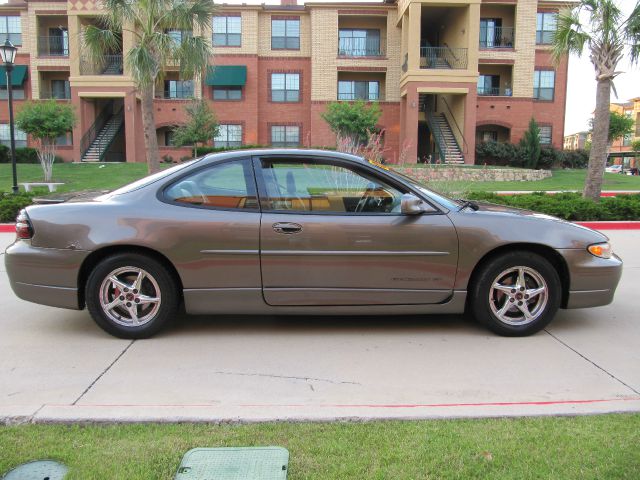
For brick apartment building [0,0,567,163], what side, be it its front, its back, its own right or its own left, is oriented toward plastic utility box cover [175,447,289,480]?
front

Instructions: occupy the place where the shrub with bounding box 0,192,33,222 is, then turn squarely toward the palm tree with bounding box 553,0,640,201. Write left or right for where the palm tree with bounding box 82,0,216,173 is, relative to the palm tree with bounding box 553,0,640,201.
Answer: left

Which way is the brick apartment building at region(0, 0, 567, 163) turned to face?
toward the camera

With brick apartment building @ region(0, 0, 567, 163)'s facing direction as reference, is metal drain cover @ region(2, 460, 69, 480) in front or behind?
in front

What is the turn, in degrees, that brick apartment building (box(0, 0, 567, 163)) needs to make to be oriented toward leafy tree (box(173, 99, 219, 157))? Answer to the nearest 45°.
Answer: approximately 45° to its right

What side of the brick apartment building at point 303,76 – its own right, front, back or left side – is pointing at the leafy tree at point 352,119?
front

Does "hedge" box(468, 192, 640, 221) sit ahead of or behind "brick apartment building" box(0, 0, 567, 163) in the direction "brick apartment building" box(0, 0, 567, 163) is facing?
ahead
